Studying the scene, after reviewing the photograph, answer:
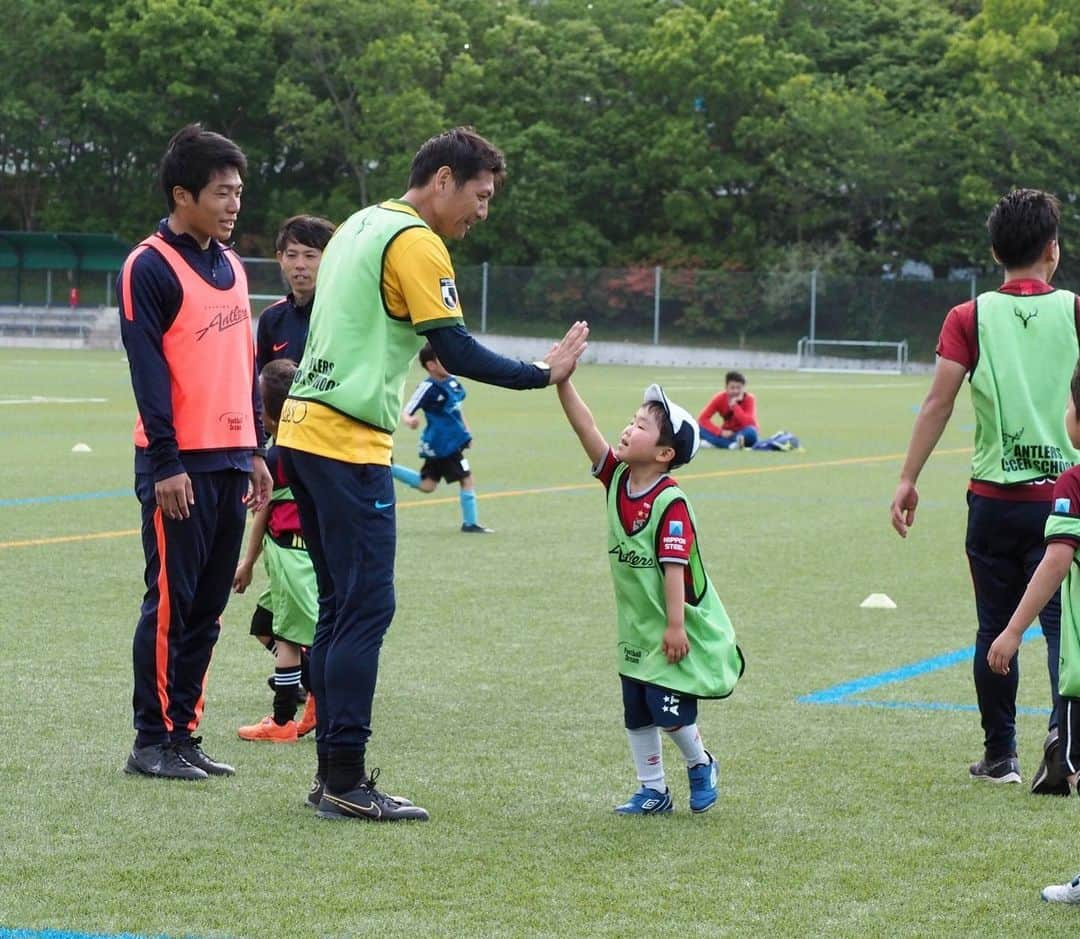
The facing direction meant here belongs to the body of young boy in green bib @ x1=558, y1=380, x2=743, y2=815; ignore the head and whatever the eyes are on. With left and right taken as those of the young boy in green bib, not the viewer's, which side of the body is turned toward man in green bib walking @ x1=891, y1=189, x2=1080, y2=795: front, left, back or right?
back

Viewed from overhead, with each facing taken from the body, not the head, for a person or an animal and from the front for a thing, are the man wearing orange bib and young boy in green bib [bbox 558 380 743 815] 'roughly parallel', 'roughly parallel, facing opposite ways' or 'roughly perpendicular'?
roughly perpendicular

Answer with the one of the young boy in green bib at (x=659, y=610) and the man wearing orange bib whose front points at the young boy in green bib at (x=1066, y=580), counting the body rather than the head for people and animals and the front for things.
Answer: the man wearing orange bib

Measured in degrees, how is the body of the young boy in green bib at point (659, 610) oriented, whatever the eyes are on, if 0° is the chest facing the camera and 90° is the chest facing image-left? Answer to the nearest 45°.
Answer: approximately 45°

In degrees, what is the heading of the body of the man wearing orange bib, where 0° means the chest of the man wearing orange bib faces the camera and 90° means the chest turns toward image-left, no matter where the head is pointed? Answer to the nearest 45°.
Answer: approximately 315°

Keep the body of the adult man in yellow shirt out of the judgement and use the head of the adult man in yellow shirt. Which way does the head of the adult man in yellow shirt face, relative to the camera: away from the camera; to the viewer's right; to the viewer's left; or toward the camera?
to the viewer's right

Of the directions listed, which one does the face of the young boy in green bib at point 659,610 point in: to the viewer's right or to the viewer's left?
to the viewer's left
